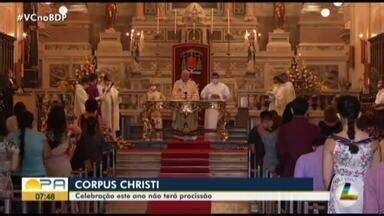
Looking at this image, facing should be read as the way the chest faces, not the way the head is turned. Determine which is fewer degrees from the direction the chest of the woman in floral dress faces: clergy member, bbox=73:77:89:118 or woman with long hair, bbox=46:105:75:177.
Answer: the clergy member

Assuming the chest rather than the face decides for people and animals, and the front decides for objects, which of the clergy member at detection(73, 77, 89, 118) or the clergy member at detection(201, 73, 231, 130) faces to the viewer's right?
the clergy member at detection(73, 77, 89, 118)

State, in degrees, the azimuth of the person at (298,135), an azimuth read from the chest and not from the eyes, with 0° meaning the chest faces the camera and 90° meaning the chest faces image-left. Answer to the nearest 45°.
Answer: approximately 180°

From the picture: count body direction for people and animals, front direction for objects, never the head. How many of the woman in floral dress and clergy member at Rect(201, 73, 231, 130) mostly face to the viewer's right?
0

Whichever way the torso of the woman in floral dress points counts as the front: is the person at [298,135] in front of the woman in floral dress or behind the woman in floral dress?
in front

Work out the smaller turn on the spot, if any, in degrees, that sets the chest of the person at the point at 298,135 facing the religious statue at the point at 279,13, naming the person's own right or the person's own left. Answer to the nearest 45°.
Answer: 0° — they already face it

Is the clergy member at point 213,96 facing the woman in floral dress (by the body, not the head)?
yes

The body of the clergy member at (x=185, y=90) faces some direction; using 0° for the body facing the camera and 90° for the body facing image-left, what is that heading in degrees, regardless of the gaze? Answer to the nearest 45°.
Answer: approximately 0°

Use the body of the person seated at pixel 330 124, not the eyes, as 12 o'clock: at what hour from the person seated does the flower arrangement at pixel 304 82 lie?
The flower arrangement is roughly at 12 o'clock from the person seated.

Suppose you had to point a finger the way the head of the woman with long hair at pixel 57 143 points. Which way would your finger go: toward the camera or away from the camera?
away from the camera

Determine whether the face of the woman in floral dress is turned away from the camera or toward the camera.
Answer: away from the camera

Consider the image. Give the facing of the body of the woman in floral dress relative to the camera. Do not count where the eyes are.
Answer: away from the camera

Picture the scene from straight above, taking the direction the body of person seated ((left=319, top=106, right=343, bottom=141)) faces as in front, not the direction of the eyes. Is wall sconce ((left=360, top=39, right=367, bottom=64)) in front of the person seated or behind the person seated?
in front
